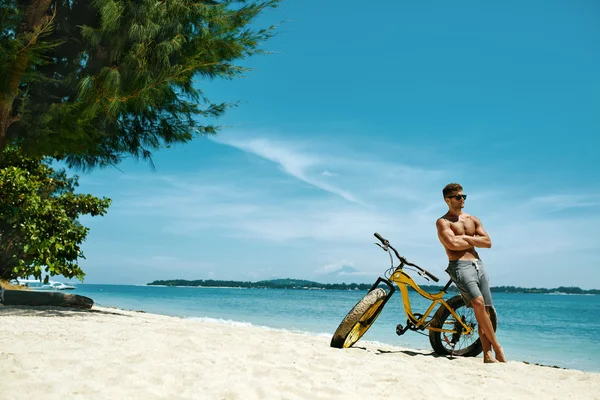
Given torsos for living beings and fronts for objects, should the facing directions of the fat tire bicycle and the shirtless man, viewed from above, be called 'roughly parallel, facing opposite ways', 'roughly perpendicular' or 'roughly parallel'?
roughly perpendicular

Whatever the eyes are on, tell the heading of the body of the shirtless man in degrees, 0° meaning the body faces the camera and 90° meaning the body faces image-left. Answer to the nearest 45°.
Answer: approximately 315°

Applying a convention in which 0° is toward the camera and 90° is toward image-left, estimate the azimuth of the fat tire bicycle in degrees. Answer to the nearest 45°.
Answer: approximately 45°

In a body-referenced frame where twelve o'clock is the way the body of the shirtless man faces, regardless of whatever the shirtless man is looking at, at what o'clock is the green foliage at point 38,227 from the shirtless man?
The green foliage is roughly at 5 o'clock from the shirtless man.

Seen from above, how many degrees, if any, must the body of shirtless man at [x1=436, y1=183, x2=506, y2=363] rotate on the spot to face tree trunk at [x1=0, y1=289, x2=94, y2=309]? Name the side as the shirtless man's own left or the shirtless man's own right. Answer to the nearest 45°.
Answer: approximately 135° to the shirtless man's own right

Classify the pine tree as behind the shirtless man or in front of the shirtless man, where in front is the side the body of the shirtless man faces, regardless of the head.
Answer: behind

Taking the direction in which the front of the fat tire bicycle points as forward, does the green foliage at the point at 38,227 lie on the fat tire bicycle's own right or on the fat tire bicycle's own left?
on the fat tire bicycle's own right
